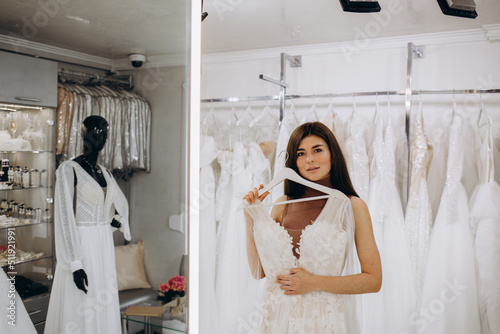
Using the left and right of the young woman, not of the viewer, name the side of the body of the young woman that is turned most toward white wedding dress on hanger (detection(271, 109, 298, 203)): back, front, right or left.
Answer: back

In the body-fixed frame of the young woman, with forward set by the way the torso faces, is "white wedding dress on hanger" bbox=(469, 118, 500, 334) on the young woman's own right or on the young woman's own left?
on the young woman's own left

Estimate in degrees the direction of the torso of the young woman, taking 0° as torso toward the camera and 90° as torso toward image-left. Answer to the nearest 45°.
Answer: approximately 0°

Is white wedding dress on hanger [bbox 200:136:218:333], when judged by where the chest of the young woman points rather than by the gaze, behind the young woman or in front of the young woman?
behind
